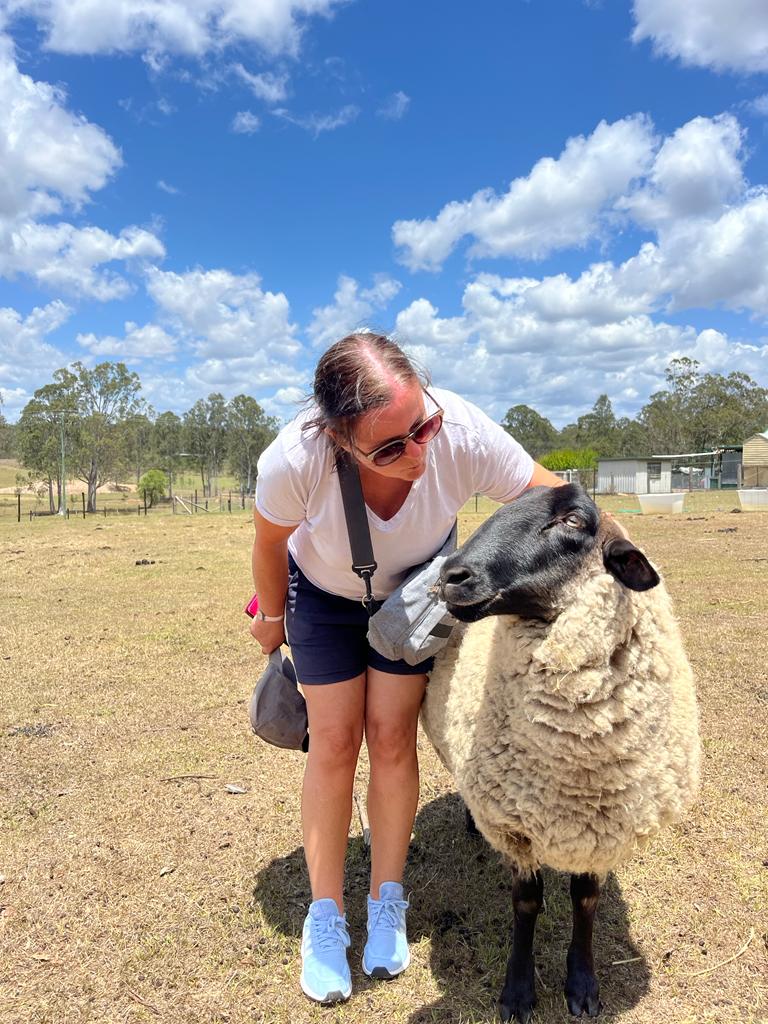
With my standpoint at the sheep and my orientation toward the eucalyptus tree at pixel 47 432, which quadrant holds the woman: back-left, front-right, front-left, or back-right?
front-left

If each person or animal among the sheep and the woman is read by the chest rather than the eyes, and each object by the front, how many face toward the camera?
2

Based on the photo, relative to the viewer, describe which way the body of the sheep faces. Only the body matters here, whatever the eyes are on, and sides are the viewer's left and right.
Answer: facing the viewer

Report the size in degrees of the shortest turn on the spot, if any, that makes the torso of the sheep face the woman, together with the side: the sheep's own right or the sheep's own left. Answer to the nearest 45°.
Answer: approximately 90° to the sheep's own right

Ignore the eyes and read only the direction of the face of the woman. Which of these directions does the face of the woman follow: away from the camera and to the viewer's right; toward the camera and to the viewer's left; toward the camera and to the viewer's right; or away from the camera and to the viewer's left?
toward the camera and to the viewer's right

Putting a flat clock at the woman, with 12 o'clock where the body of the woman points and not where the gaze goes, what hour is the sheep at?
The sheep is roughly at 10 o'clock from the woman.

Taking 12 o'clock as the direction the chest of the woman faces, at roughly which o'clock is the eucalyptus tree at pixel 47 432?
The eucalyptus tree is roughly at 5 o'clock from the woman.

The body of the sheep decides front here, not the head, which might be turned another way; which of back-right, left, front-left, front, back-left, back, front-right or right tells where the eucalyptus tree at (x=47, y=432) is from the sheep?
back-right

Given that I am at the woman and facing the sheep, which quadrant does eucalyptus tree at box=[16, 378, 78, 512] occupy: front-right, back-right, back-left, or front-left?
back-left
